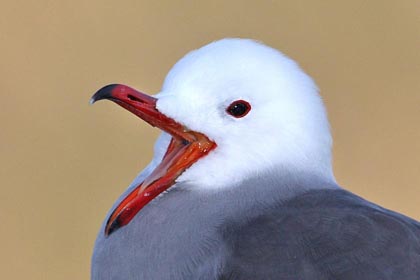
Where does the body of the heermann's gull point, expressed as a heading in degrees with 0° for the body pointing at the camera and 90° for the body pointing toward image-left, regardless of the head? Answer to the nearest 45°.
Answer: approximately 90°
